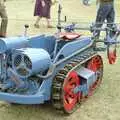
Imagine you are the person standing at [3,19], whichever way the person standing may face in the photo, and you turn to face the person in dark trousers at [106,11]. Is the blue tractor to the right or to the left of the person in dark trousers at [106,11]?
right

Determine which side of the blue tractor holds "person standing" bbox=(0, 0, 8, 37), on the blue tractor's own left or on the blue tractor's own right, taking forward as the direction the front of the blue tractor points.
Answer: on the blue tractor's own right
